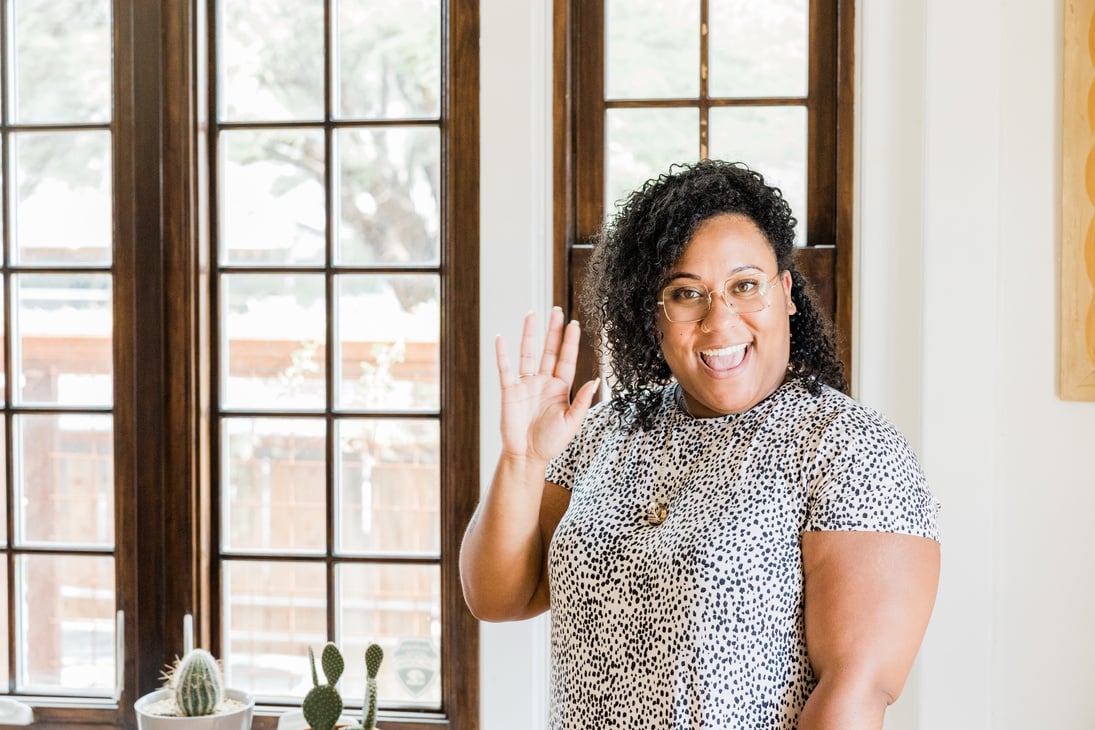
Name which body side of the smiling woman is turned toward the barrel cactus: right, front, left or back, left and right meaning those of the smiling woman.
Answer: right

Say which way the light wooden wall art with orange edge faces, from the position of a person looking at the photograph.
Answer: facing the viewer

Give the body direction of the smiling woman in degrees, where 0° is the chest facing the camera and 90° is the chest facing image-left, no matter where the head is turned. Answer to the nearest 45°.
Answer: approximately 45°

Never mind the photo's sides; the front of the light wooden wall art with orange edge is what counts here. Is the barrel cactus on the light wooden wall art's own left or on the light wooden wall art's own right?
on the light wooden wall art's own right

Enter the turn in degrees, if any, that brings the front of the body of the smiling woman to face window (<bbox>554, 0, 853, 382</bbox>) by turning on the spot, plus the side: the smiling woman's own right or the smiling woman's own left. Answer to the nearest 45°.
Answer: approximately 135° to the smiling woman's own right

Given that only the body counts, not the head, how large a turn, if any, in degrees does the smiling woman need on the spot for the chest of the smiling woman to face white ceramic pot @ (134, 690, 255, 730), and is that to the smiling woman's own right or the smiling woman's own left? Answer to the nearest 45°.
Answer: approximately 90° to the smiling woman's own right

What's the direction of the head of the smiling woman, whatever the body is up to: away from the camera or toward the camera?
toward the camera

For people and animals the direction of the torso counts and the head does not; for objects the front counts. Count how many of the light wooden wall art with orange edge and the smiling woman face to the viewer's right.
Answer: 0
